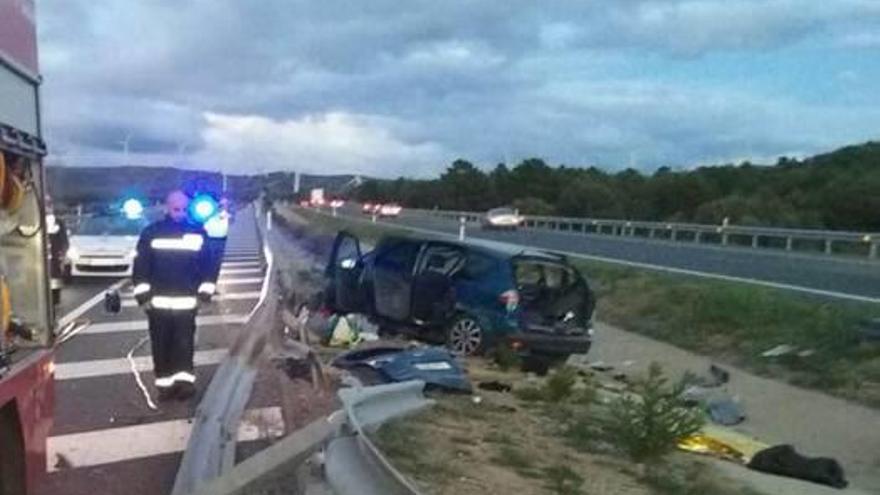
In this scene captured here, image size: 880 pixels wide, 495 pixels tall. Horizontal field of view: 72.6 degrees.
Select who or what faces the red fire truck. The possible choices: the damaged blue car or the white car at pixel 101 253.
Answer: the white car

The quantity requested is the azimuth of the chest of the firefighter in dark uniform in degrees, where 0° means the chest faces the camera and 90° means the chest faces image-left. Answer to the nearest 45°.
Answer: approximately 0°

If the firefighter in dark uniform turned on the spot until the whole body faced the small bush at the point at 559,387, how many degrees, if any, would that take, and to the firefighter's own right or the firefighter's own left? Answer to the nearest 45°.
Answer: approximately 90° to the firefighter's own left

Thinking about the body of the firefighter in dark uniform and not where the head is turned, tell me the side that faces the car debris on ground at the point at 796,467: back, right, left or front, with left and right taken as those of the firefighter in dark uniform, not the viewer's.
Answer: left

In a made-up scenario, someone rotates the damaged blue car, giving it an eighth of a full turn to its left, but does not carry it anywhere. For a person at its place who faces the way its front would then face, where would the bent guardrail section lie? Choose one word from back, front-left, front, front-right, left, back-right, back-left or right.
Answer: left

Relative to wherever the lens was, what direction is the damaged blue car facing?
facing away from the viewer and to the left of the viewer

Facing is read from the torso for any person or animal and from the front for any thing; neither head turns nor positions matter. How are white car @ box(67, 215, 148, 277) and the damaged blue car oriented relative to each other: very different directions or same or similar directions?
very different directions
